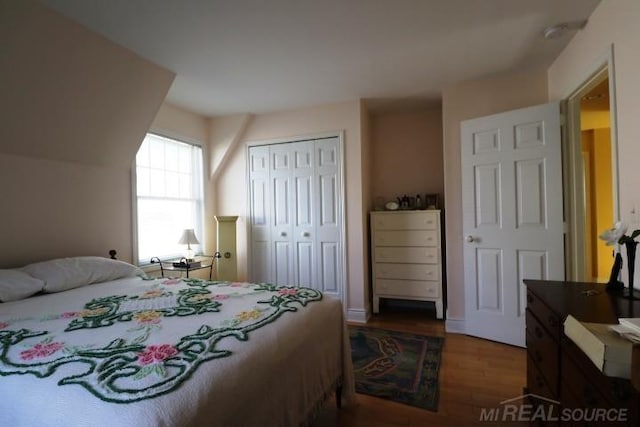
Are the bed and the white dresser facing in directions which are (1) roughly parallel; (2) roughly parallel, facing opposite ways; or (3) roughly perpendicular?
roughly perpendicular

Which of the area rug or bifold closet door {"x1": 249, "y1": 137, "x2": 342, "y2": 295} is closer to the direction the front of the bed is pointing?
the area rug

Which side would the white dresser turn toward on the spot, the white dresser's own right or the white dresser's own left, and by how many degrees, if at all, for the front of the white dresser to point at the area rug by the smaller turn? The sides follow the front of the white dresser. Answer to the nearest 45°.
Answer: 0° — it already faces it

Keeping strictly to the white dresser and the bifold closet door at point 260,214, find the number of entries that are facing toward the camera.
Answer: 2

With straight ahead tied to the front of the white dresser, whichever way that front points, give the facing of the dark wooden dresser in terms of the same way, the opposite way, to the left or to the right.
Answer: to the right

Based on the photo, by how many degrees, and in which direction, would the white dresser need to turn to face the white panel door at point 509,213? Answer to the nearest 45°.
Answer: approximately 45° to its left

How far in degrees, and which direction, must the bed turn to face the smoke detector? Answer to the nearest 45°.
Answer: approximately 45° to its left

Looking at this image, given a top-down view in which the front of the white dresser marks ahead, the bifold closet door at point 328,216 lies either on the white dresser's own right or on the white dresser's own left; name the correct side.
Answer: on the white dresser's own right

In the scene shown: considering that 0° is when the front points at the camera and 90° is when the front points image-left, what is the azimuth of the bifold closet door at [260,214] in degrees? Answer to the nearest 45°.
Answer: approximately 0°

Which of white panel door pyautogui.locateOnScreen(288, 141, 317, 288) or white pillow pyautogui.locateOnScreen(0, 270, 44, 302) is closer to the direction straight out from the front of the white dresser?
the white pillow

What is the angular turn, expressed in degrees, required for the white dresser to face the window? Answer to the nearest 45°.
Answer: approximately 90° to its right

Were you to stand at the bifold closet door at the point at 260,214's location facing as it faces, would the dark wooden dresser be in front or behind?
in front

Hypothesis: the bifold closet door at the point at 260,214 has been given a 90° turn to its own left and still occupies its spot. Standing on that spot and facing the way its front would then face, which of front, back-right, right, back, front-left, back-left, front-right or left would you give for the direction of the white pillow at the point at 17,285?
back-right

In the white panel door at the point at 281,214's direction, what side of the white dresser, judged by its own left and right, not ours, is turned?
right
